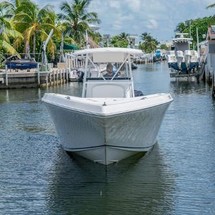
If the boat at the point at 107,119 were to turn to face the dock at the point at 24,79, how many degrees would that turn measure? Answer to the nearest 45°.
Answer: approximately 180°

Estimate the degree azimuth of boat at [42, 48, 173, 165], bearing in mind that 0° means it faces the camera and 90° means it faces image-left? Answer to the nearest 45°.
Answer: approximately 0°
